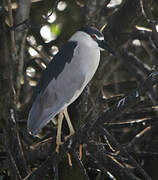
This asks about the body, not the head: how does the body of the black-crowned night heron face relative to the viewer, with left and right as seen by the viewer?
facing to the right of the viewer
